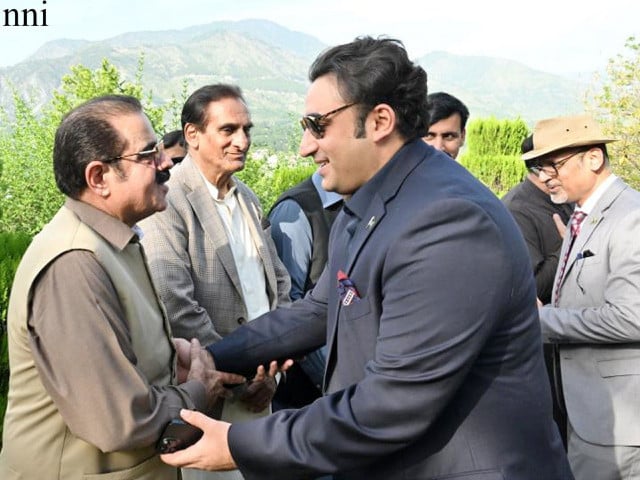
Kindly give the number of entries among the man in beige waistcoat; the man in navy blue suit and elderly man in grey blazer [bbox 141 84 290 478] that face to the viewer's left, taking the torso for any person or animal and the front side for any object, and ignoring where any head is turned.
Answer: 1

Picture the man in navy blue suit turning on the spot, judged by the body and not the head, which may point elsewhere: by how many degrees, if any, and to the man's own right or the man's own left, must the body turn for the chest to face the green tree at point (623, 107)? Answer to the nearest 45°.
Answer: approximately 90° to the man's own right

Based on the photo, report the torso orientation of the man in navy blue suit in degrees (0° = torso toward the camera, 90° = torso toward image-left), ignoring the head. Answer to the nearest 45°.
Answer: approximately 90°

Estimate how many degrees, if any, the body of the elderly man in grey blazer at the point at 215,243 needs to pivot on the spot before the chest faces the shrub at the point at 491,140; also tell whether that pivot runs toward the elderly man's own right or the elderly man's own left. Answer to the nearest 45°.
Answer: approximately 135° to the elderly man's own left

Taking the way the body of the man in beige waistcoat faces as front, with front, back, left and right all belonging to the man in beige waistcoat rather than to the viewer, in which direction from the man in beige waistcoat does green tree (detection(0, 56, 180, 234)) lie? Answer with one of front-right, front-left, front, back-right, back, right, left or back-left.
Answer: left

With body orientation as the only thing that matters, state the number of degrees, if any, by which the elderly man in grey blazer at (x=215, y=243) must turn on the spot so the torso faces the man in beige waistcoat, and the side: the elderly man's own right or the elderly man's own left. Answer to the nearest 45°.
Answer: approximately 45° to the elderly man's own right

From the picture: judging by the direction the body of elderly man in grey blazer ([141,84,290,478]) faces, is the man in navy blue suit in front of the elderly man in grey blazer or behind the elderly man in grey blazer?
in front

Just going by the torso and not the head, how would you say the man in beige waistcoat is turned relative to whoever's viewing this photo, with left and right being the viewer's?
facing to the right of the viewer

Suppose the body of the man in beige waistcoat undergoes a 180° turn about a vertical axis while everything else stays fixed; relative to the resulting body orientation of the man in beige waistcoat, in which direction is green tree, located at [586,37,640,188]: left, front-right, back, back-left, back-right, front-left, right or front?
back-right

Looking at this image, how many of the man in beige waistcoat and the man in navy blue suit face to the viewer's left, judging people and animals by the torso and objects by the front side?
1

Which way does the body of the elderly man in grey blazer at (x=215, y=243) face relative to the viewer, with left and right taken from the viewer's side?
facing the viewer and to the right of the viewer

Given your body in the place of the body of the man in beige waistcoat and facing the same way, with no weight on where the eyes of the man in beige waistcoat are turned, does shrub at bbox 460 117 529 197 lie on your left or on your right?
on your left

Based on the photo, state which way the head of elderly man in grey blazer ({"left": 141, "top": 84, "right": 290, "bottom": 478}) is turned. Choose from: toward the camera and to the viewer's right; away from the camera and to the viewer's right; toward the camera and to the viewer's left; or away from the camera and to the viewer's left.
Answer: toward the camera and to the viewer's right

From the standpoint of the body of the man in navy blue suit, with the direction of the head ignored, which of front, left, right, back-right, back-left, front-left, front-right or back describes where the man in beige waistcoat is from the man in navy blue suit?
front

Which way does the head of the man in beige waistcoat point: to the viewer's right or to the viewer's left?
to the viewer's right
